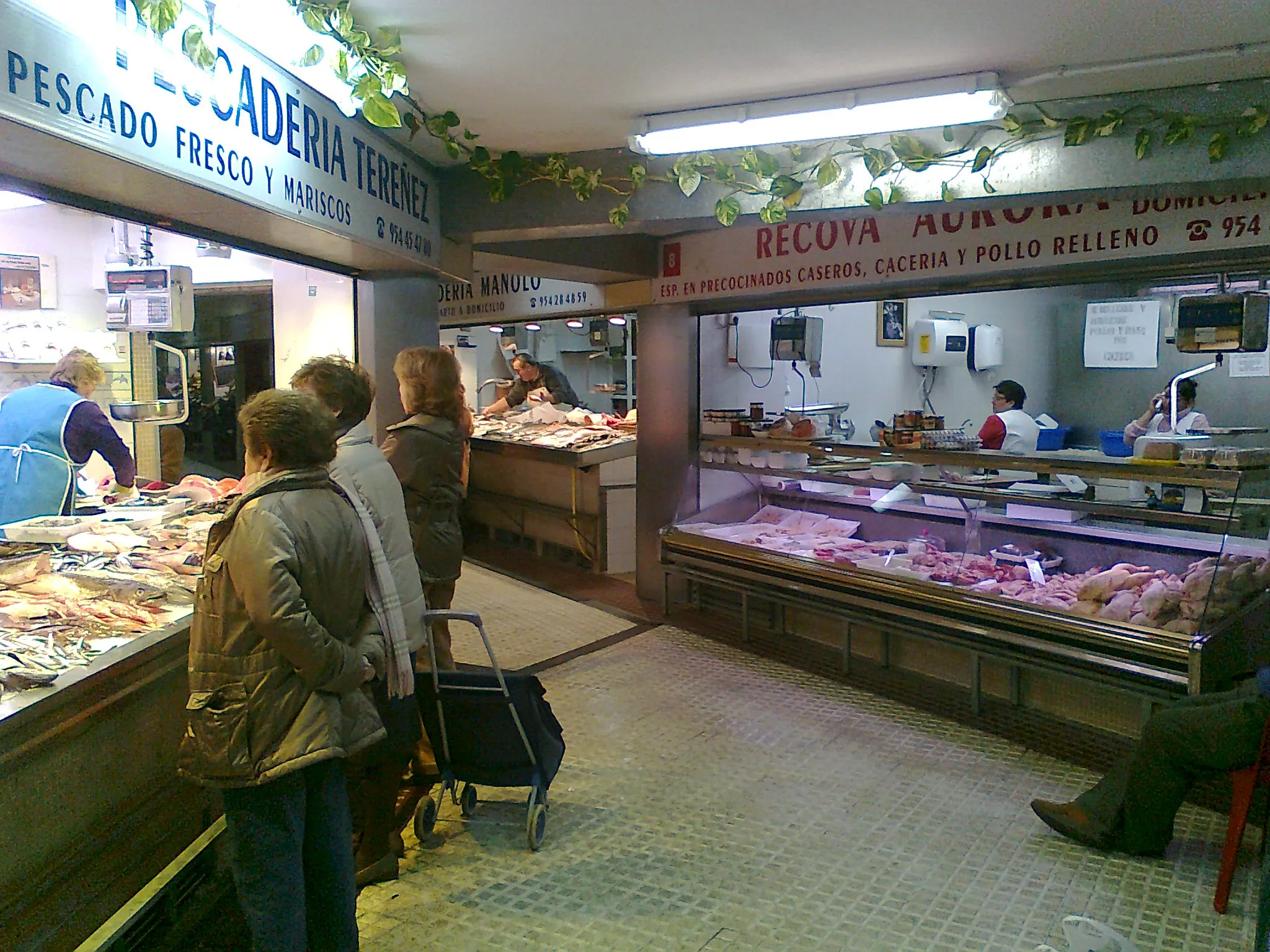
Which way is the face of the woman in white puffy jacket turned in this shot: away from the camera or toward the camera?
away from the camera

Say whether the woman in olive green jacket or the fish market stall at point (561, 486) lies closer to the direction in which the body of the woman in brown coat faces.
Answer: the fish market stall

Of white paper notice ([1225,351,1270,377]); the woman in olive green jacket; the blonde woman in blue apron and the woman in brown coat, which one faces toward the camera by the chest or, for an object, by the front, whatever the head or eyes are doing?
the white paper notice

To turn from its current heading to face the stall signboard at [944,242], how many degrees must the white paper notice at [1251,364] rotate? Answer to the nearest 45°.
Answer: approximately 45° to its right

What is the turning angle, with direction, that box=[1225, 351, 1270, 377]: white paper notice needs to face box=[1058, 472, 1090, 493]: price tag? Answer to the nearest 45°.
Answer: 0° — it already faces it

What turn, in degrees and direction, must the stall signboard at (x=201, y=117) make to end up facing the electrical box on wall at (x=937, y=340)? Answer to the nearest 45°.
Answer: approximately 90° to its left

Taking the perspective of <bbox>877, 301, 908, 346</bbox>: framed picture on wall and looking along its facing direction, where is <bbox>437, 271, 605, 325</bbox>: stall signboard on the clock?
The stall signboard is roughly at 3 o'clock from the framed picture on wall.

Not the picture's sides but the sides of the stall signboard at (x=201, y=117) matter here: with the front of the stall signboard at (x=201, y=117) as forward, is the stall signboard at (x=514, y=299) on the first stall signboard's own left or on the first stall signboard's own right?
on the first stall signboard's own left

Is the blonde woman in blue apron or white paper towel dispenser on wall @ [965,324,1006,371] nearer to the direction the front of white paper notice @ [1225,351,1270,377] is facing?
the blonde woman in blue apron

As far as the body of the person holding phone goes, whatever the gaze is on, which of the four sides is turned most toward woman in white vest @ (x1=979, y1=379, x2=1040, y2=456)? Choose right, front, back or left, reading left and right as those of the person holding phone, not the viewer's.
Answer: right

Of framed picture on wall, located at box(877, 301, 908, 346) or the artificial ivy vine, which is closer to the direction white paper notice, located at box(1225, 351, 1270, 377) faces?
the artificial ivy vine

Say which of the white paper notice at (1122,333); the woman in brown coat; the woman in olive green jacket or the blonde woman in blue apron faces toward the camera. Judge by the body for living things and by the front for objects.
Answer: the white paper notice
